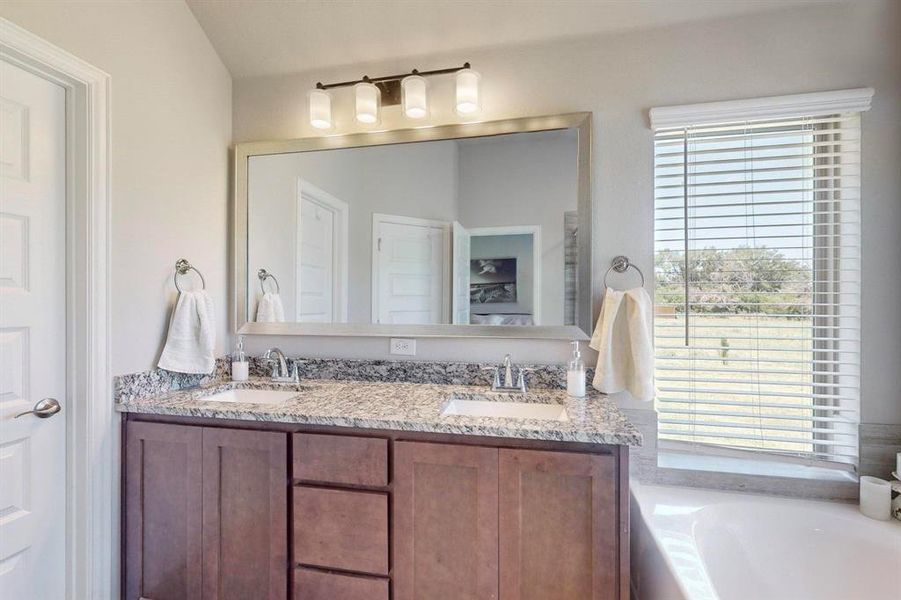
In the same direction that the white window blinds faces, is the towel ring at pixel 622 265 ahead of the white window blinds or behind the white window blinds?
ahead

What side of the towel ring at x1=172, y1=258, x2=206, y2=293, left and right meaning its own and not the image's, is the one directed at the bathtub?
front

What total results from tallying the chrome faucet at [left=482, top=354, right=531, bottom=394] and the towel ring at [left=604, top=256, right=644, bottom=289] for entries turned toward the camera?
2

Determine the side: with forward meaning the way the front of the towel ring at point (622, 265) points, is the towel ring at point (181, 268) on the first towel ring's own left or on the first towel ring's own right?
on the first towel ring's own right
